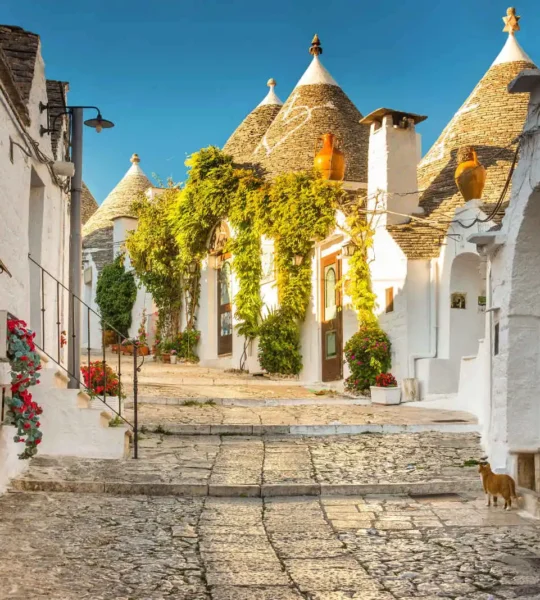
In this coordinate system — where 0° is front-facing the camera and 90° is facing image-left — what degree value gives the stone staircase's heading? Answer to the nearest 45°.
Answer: approximately 270°

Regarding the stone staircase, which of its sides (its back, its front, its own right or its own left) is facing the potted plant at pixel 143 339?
left

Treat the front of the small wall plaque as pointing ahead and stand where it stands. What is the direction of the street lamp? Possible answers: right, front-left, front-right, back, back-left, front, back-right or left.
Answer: front-right

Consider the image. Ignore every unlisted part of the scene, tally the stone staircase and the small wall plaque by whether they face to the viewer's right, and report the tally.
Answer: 1

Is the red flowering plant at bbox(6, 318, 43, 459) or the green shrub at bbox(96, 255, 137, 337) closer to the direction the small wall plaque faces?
the red flowering plant
